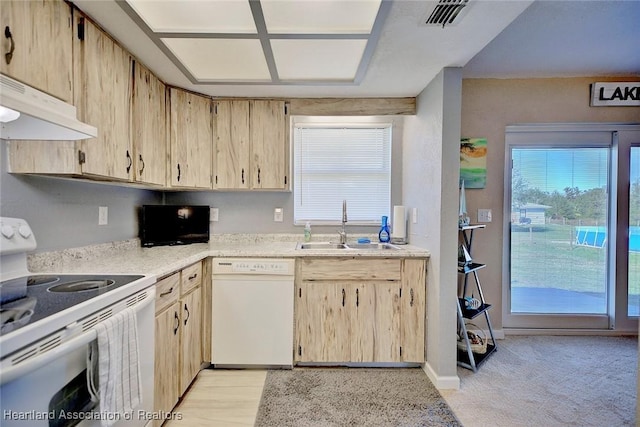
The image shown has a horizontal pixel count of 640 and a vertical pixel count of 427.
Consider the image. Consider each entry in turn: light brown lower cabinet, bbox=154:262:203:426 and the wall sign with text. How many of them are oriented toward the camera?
1

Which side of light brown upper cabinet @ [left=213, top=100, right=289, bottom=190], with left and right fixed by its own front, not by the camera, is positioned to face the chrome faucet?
left

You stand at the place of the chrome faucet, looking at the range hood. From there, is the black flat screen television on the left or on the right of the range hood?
right

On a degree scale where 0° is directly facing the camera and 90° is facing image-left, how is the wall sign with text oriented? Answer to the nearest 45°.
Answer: approximately 0°

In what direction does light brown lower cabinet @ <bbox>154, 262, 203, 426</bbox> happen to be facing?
to the viewer's right
